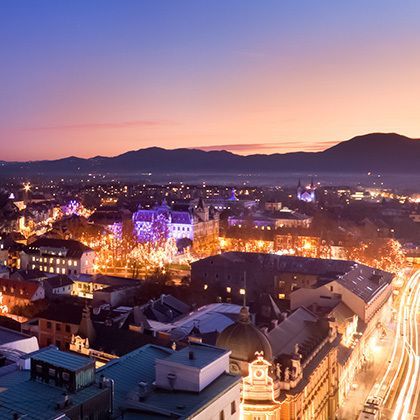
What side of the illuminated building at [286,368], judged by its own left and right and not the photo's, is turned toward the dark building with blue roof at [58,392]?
right
